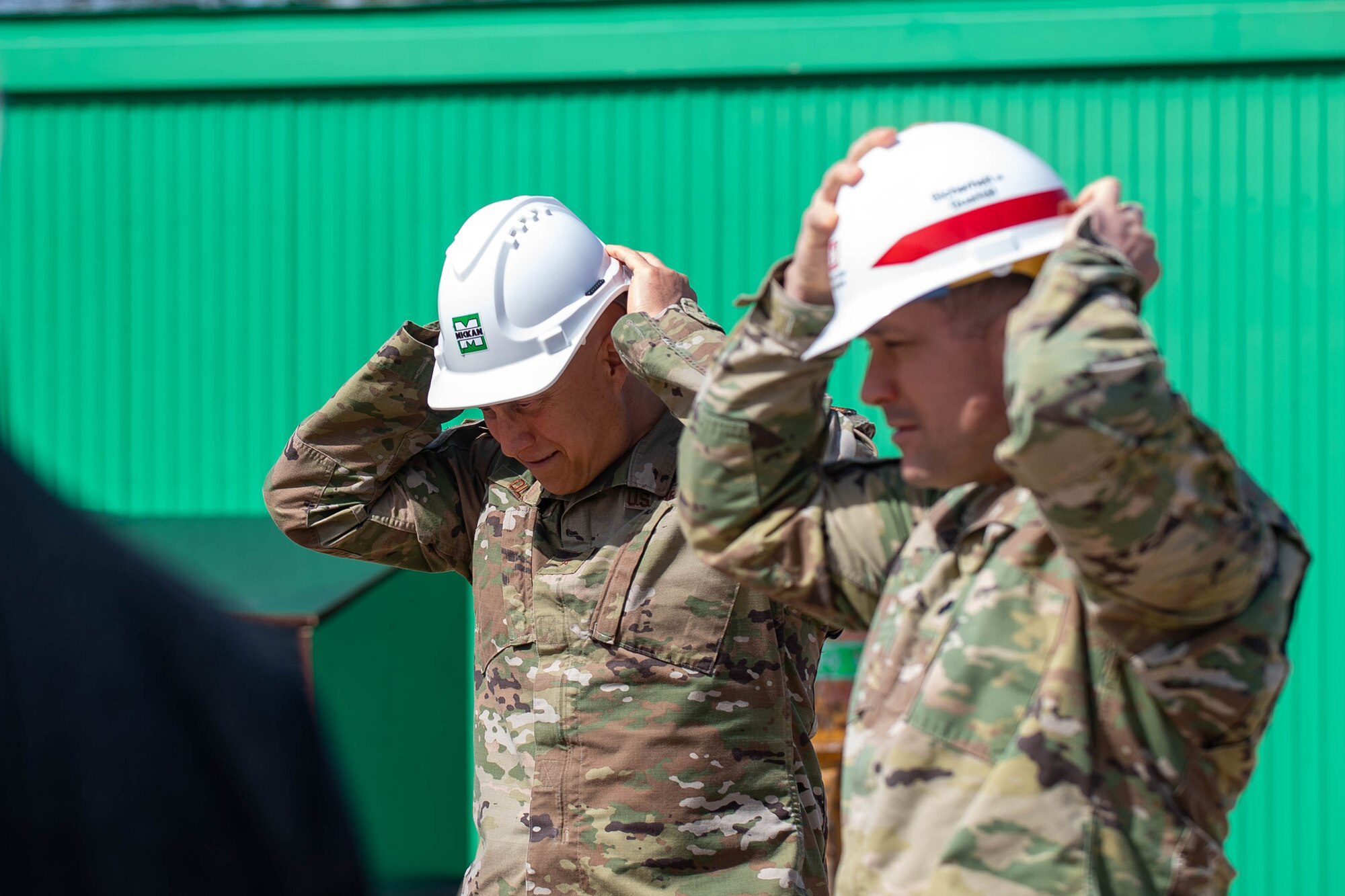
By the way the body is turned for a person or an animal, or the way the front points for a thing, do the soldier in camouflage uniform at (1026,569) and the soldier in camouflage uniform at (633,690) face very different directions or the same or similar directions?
same or similar directions

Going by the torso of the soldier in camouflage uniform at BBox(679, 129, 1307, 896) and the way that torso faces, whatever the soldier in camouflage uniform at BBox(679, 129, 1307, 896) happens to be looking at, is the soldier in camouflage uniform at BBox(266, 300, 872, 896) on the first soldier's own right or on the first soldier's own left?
on the first soldier's own right

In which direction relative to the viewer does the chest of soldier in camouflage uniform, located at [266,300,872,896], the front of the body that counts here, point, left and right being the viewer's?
facing the viewer and to the left of the viewer

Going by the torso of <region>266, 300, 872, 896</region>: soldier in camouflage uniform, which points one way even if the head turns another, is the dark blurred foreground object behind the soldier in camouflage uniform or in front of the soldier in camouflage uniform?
in front

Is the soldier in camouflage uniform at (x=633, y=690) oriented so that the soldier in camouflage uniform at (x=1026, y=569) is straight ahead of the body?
no

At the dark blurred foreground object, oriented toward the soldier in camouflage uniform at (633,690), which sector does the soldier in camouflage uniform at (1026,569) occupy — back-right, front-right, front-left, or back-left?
front-right

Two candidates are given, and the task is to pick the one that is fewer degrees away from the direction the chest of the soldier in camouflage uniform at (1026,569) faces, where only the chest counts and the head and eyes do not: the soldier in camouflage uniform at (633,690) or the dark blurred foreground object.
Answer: the dark blurred foreground object

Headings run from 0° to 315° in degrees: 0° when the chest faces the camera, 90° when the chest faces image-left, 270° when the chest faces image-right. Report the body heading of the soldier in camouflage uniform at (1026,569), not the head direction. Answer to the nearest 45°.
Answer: approximately 45°

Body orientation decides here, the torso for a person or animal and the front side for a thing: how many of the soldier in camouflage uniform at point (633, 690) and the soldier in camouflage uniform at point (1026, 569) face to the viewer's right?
0
